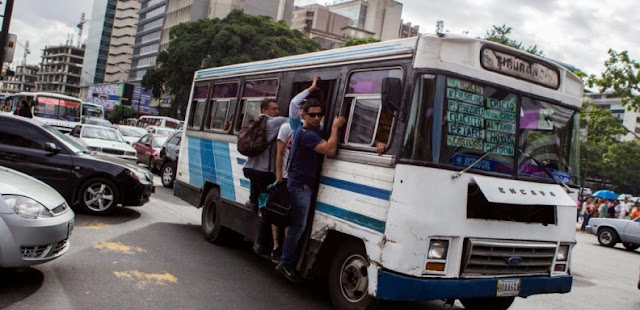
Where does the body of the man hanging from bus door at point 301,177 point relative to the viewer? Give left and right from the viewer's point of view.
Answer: facing to the right of the viewer

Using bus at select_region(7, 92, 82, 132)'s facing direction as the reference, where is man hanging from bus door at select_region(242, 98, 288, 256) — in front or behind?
in front

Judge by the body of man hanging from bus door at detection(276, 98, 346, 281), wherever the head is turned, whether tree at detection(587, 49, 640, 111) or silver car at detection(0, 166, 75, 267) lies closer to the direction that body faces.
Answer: the tree

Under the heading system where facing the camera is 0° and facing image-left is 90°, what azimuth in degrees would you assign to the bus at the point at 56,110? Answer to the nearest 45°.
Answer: approximately 315°

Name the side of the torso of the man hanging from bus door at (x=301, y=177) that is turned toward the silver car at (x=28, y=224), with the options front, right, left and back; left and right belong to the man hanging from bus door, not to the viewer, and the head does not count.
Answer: back

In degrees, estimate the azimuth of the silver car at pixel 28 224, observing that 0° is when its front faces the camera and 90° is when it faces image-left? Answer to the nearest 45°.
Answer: approximately 315°

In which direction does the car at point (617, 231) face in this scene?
to the viewer's left

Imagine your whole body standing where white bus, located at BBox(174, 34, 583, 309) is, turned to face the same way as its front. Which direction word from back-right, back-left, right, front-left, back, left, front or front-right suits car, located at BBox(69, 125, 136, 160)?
back
